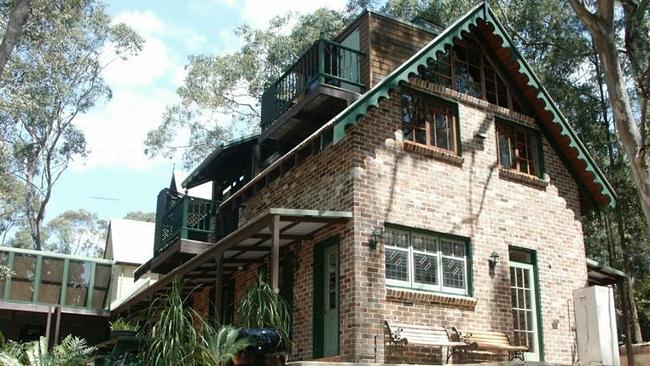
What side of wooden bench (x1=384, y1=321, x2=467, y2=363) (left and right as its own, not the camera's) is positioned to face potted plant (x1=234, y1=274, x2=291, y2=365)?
right

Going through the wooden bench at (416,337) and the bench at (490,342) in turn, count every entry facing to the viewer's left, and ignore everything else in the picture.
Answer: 0

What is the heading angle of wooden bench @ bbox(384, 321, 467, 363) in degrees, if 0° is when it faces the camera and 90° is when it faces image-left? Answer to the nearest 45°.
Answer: approximately 315°

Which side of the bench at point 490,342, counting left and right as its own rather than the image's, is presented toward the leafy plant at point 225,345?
right

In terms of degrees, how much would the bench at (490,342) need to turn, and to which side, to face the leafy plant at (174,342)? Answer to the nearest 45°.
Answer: approximately 90° to its right
